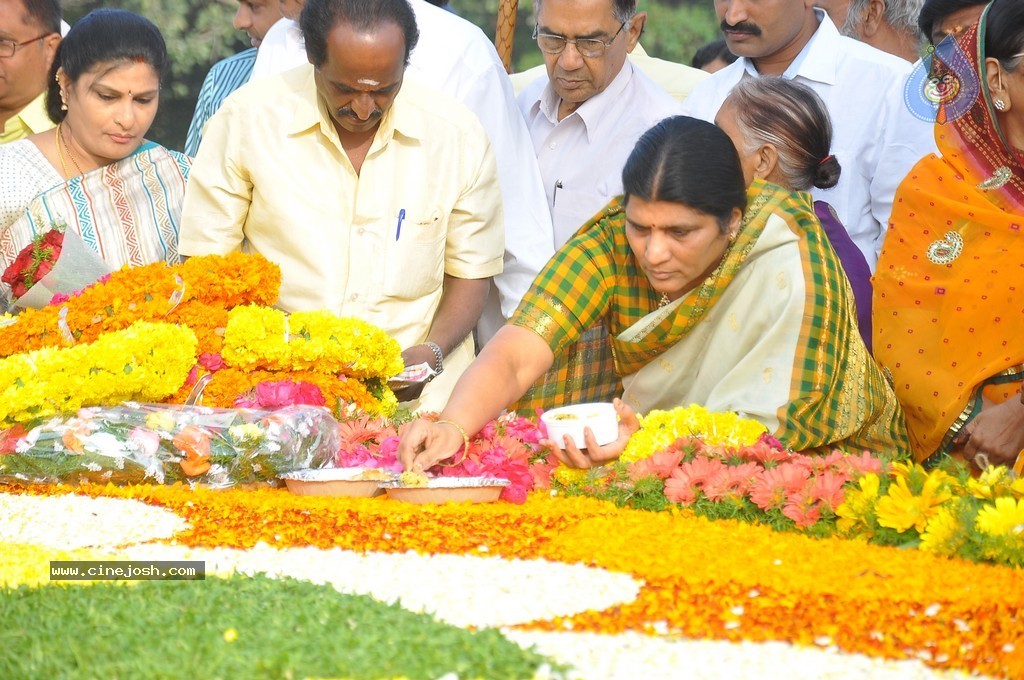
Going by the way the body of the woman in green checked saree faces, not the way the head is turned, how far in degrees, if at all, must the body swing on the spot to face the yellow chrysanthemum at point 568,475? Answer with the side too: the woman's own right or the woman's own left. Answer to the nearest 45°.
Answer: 0° — they already face it

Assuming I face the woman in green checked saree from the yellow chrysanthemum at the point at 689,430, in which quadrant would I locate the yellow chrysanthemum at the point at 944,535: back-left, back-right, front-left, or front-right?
back-right

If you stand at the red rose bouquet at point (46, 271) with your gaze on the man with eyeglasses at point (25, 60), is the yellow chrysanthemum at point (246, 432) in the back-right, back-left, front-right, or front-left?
back-right

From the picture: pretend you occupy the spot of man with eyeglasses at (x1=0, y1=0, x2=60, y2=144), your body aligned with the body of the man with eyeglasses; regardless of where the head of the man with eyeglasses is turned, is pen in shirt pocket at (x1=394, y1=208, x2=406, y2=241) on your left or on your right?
on your left

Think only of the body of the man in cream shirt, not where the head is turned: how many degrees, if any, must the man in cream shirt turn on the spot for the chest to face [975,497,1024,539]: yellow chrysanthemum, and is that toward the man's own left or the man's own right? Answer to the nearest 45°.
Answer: approximately 45° to the man's own left

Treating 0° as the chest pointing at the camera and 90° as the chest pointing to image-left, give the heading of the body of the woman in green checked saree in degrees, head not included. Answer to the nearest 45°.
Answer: approximately 45°

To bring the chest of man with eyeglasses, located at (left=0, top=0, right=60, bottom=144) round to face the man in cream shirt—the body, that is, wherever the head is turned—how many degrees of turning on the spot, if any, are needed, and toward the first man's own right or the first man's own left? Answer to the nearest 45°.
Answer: approximately 90° to the first man's own left

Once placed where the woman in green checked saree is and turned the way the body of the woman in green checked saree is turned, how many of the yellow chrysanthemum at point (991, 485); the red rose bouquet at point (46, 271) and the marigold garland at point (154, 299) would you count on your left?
1

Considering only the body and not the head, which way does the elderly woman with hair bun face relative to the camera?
to the viewer's left

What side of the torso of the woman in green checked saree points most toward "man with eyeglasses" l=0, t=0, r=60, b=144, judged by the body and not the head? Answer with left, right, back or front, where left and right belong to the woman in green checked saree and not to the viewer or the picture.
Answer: right

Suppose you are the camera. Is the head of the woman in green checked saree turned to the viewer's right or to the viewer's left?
to the viewer's left
